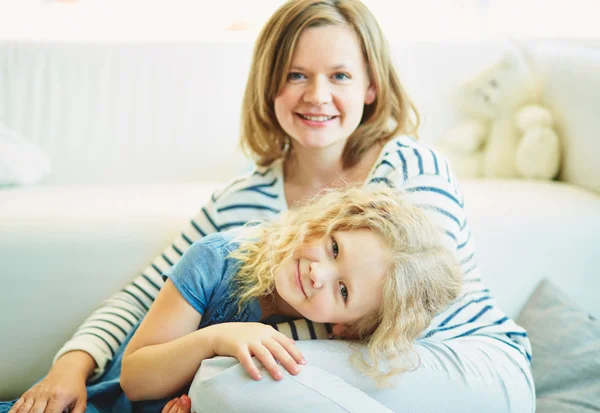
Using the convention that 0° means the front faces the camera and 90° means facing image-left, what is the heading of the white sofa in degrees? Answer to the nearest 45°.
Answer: approximately 0°

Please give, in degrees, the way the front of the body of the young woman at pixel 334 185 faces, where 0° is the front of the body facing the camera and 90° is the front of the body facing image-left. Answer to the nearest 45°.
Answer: approximately 0°

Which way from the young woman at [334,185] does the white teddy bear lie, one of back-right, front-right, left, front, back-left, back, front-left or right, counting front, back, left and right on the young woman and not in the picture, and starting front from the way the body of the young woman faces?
back-left

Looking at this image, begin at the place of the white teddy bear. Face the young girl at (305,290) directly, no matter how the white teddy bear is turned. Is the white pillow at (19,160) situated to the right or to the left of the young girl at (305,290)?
right

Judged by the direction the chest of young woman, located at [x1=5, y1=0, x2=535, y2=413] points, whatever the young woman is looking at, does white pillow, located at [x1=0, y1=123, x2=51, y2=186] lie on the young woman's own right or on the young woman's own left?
on the young woman's own right
